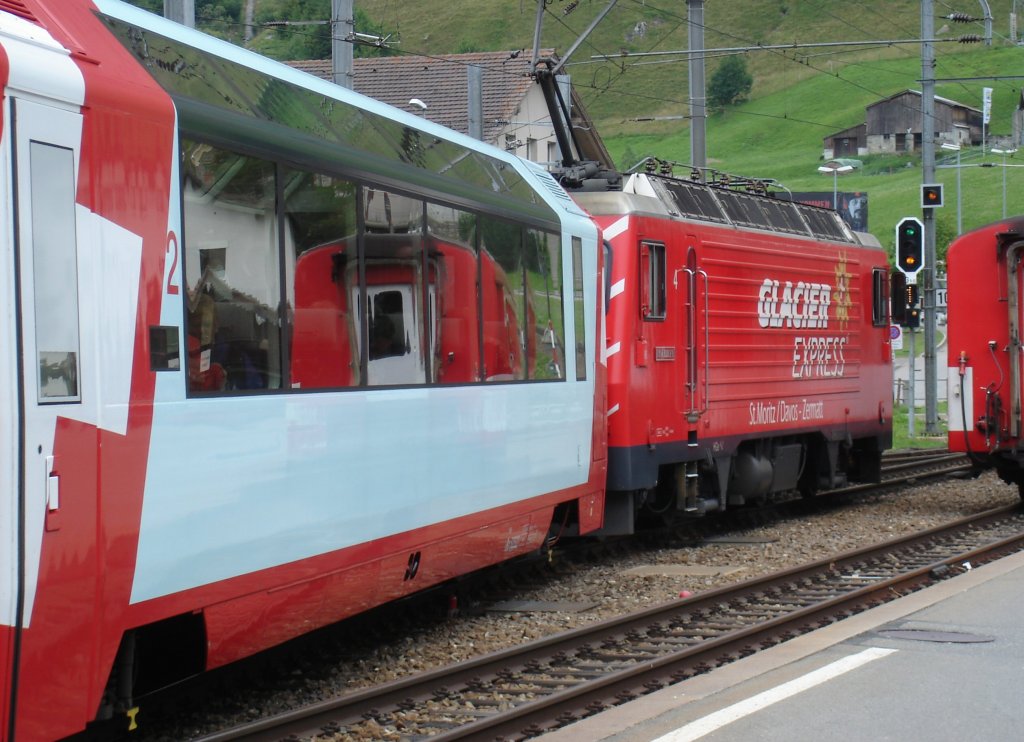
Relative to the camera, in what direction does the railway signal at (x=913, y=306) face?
facing the viewer

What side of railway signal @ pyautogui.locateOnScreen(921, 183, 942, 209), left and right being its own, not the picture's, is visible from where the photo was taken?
front

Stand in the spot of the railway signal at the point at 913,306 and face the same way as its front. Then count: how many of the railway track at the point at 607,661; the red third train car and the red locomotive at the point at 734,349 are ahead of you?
3

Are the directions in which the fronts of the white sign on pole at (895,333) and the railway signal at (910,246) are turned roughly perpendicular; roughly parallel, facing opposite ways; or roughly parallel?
roughly parallel

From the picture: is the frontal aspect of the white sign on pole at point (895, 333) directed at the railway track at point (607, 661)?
yes

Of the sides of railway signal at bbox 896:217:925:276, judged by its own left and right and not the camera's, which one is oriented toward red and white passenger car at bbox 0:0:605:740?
front

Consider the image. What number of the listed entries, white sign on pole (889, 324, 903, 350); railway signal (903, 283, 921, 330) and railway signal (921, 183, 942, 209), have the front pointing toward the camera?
3

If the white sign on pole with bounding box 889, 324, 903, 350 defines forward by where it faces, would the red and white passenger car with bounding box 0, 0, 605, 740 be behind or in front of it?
in front

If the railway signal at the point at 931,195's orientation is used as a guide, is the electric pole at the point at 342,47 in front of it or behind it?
in front

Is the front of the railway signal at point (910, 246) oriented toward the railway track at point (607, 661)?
yes

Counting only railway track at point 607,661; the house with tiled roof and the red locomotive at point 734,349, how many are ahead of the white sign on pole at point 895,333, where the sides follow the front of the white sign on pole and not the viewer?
2

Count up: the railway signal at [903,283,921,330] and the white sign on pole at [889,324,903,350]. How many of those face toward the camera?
2

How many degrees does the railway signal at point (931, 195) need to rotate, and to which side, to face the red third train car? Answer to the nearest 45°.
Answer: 0° — it already faces it

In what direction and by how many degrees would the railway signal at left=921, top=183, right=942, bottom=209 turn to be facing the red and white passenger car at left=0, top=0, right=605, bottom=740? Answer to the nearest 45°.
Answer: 0° — it already faces it

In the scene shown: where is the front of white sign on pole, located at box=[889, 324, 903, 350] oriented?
toward the camera

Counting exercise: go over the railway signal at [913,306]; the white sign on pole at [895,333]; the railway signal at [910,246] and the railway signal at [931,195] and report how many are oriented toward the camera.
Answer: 4

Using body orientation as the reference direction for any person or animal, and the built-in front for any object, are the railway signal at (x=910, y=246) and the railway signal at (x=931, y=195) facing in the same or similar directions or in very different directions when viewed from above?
same or similar directions
